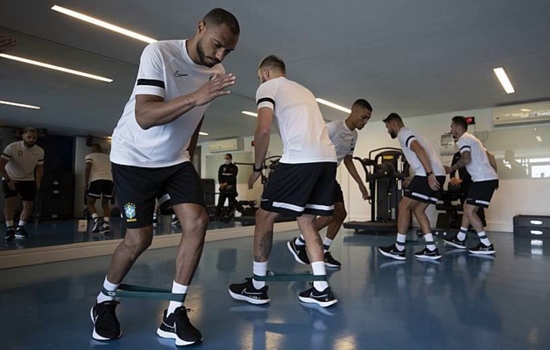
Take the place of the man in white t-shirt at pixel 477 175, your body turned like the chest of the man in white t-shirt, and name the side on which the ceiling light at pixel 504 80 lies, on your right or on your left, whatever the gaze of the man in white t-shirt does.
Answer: on your right

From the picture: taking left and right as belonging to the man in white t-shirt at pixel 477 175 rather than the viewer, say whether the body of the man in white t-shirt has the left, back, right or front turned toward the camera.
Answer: left

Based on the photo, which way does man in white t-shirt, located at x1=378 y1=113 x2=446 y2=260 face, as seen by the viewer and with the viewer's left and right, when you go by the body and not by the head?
facing to the left of the viewer

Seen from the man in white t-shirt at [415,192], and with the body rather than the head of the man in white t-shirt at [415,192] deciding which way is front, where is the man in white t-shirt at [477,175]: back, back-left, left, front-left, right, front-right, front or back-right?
back-right

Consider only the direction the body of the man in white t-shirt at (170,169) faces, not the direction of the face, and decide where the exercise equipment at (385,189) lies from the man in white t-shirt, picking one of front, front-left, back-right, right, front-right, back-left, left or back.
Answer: left

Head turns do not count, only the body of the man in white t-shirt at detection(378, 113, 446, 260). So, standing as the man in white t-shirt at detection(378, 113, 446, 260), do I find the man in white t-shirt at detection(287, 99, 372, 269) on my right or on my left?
on my left

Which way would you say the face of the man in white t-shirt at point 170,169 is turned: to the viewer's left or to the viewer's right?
to the viewer's right

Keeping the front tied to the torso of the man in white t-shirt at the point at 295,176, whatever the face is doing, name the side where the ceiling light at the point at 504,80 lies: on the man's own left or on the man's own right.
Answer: on the man's own right
